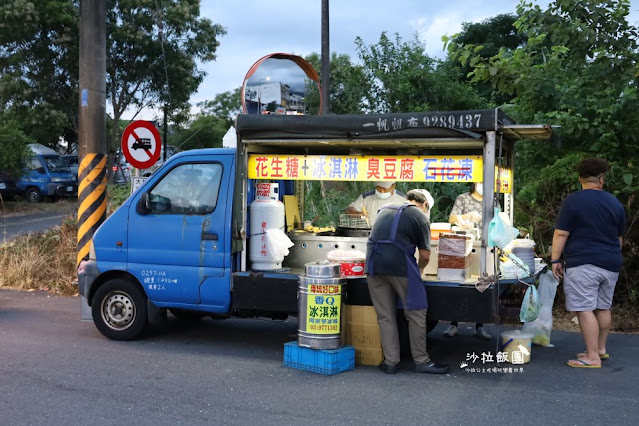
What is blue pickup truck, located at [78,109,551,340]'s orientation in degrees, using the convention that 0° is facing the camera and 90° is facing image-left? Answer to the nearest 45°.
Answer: approximately 90°

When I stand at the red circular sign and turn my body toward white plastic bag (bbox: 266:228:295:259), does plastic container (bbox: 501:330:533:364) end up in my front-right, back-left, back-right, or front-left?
front-left

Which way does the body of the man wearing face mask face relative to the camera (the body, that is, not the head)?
toward the camera

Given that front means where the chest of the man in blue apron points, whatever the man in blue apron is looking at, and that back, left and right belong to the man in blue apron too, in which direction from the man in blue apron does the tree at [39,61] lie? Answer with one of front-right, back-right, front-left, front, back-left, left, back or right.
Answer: left

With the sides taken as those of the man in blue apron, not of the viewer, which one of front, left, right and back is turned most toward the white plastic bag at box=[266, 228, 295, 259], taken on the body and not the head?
left

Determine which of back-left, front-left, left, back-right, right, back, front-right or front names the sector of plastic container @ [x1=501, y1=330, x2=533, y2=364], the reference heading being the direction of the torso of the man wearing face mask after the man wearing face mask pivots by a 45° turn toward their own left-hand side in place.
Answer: front

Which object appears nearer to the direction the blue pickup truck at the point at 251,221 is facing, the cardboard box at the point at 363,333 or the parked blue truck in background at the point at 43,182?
the parked blue truck in background

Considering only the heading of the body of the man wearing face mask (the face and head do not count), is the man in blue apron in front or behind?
in front

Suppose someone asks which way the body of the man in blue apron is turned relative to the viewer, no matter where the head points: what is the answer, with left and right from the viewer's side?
facing away from the viewer and to the right of the viewer

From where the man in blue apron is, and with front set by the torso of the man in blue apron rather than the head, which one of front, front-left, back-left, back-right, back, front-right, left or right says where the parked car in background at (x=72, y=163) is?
left

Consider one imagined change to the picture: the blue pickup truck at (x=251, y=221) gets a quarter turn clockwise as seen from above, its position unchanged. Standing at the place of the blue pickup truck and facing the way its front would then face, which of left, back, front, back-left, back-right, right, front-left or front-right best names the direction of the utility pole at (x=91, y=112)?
front-left

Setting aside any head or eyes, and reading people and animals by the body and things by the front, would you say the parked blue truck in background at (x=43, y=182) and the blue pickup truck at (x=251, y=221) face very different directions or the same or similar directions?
very different directions

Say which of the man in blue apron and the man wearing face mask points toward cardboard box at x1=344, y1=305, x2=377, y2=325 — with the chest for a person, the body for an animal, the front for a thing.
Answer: the man wearing face mask

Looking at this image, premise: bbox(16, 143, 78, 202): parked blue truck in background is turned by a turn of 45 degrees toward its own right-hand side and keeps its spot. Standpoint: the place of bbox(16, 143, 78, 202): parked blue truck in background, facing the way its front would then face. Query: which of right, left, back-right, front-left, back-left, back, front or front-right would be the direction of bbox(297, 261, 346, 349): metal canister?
front

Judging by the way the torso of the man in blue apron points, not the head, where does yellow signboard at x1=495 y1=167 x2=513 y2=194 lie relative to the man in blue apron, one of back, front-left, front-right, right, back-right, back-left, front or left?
front
